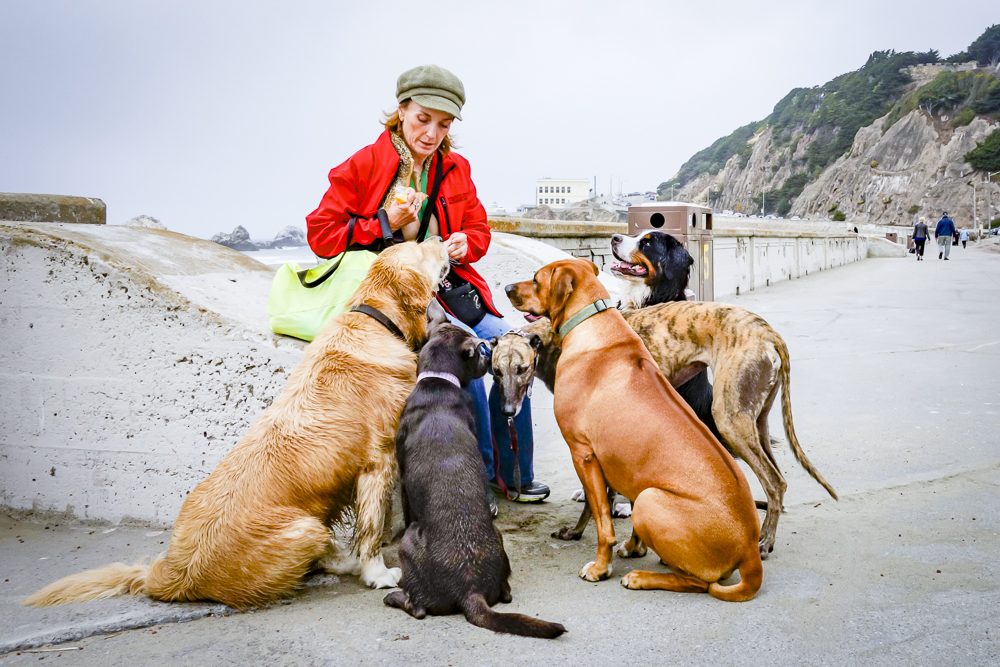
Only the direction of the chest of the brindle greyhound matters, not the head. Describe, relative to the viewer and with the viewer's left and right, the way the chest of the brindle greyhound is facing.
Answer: facing to the left of the viewer

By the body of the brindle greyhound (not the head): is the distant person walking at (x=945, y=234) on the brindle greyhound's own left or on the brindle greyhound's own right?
on the brindle greyhound's own right

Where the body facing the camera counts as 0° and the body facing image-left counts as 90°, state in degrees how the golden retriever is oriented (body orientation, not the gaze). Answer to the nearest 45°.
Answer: approximately 225°
